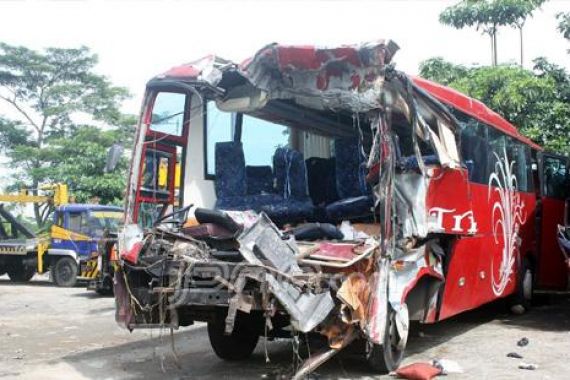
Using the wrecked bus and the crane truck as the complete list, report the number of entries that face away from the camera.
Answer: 0

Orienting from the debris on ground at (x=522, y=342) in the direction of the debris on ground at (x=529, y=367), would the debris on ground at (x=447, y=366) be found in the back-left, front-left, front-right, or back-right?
front-right

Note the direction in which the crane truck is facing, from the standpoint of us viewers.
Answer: facing the viewer and to the right of the viewer

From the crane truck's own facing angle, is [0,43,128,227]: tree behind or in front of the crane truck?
behind

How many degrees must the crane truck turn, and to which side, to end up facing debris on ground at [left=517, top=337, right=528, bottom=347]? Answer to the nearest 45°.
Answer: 0° — it already faces it

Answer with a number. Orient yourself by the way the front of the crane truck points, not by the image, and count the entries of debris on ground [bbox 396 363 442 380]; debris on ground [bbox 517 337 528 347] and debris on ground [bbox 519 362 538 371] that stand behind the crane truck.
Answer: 0

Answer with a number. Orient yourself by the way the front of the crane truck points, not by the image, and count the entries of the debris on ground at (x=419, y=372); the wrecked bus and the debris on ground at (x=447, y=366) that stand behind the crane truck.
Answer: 0

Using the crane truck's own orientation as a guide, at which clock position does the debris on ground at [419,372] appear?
The debris on ground is roughly at 1 o'clock from the crane truck.

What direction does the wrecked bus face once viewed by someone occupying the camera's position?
facing the viewer and to the left of the viewer

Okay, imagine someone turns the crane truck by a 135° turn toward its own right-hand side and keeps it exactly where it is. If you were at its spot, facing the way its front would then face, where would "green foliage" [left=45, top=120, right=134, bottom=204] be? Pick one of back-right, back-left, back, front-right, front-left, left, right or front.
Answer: right
